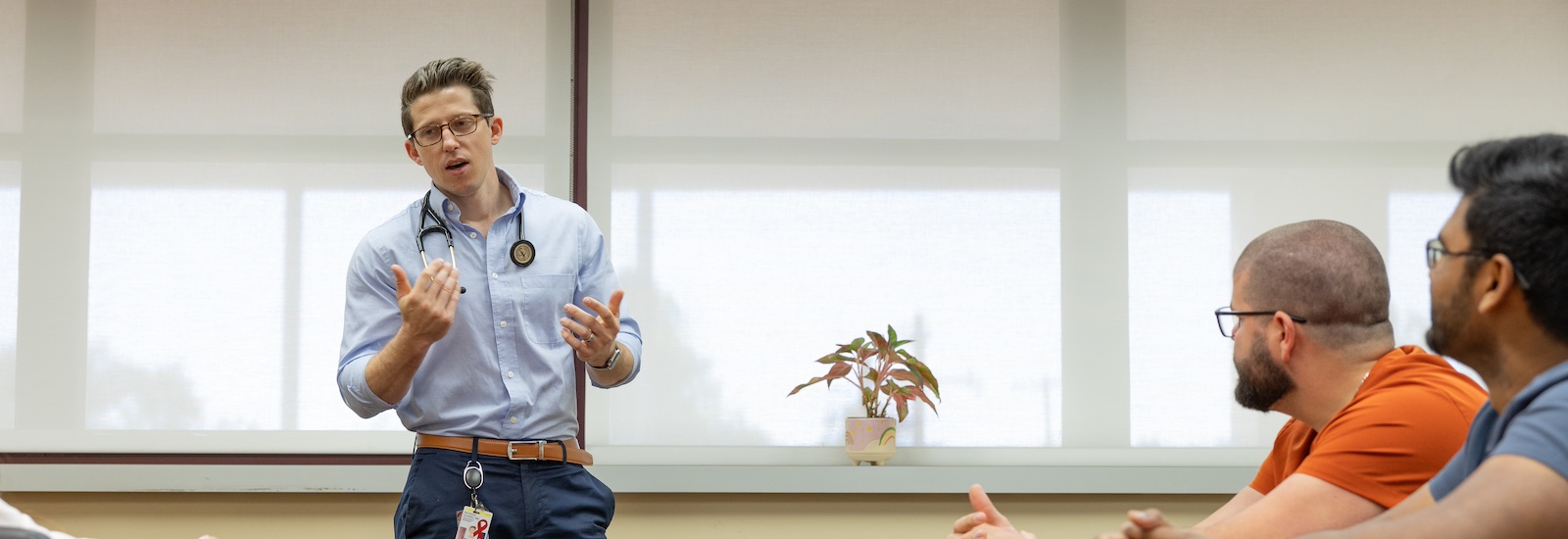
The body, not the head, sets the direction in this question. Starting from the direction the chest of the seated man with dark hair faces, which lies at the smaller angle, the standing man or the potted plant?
the standing man

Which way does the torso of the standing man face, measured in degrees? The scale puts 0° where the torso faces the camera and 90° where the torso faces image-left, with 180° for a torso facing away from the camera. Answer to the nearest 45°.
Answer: approximately 0°

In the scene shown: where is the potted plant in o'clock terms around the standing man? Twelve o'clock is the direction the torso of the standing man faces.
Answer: The potted plant is roughly at 8 o'clock from the standing man.

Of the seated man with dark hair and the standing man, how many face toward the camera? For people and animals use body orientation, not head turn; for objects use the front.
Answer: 1

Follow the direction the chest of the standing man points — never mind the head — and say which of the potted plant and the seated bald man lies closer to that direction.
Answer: the seated bald man

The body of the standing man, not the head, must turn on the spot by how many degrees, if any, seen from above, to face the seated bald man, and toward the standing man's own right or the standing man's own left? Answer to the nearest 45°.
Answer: approximately 45° to the standing man's own left

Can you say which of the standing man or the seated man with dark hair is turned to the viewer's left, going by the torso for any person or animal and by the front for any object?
the seated man with dark hair

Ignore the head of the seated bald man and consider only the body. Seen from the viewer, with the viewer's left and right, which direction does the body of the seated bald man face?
facing to the left of the viewer

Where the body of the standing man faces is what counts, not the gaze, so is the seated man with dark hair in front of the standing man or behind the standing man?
in front

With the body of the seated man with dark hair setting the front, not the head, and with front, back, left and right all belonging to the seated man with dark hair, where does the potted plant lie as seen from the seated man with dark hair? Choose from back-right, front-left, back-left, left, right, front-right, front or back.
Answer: front-right

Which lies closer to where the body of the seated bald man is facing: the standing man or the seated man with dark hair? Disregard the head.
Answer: the standing man

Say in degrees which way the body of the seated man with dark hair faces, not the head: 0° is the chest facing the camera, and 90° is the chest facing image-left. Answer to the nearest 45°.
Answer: approximately 90°
